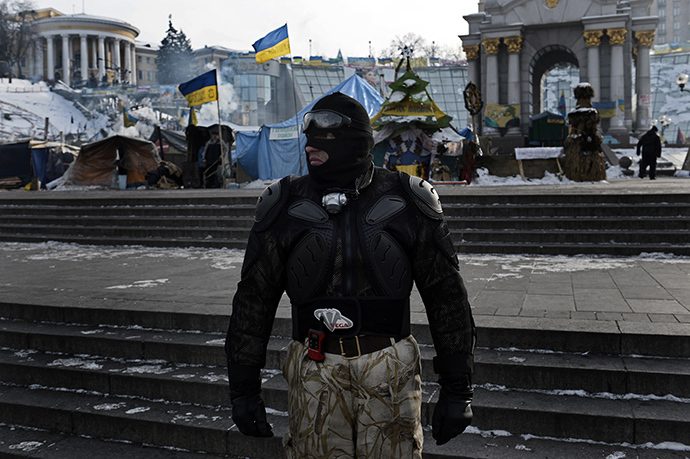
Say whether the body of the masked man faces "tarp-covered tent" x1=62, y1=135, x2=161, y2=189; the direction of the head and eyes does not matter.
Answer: no

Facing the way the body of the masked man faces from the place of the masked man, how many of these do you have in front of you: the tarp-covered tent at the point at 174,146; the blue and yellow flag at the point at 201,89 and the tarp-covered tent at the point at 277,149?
0

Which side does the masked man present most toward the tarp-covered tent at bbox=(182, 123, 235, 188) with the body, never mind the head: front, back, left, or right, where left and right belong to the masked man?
back

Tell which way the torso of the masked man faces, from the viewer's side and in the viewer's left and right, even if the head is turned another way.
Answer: facing the viewer

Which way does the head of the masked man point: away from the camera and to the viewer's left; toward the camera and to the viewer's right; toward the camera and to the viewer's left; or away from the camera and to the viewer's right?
toward the camera and to the viewer's left

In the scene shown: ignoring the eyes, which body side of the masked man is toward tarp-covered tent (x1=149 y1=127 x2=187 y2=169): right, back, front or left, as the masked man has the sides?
back

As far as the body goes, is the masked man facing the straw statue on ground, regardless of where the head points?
no

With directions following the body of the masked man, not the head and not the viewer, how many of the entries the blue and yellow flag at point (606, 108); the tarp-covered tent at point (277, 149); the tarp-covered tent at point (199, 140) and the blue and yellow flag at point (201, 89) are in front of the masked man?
0

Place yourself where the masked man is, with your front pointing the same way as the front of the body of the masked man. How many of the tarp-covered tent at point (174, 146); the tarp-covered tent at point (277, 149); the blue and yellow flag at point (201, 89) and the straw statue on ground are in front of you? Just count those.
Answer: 0

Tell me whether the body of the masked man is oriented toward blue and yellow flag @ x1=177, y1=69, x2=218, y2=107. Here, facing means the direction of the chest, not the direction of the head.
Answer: no

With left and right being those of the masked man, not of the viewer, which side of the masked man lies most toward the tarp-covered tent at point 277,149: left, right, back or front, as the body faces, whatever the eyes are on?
back

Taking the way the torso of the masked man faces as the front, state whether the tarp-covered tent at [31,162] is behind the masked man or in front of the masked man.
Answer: behind

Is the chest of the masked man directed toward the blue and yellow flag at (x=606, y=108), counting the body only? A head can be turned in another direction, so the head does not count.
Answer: no
